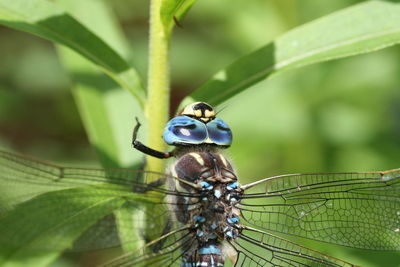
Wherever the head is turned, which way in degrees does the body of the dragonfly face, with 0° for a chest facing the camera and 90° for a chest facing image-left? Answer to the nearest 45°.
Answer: approximately 180°
